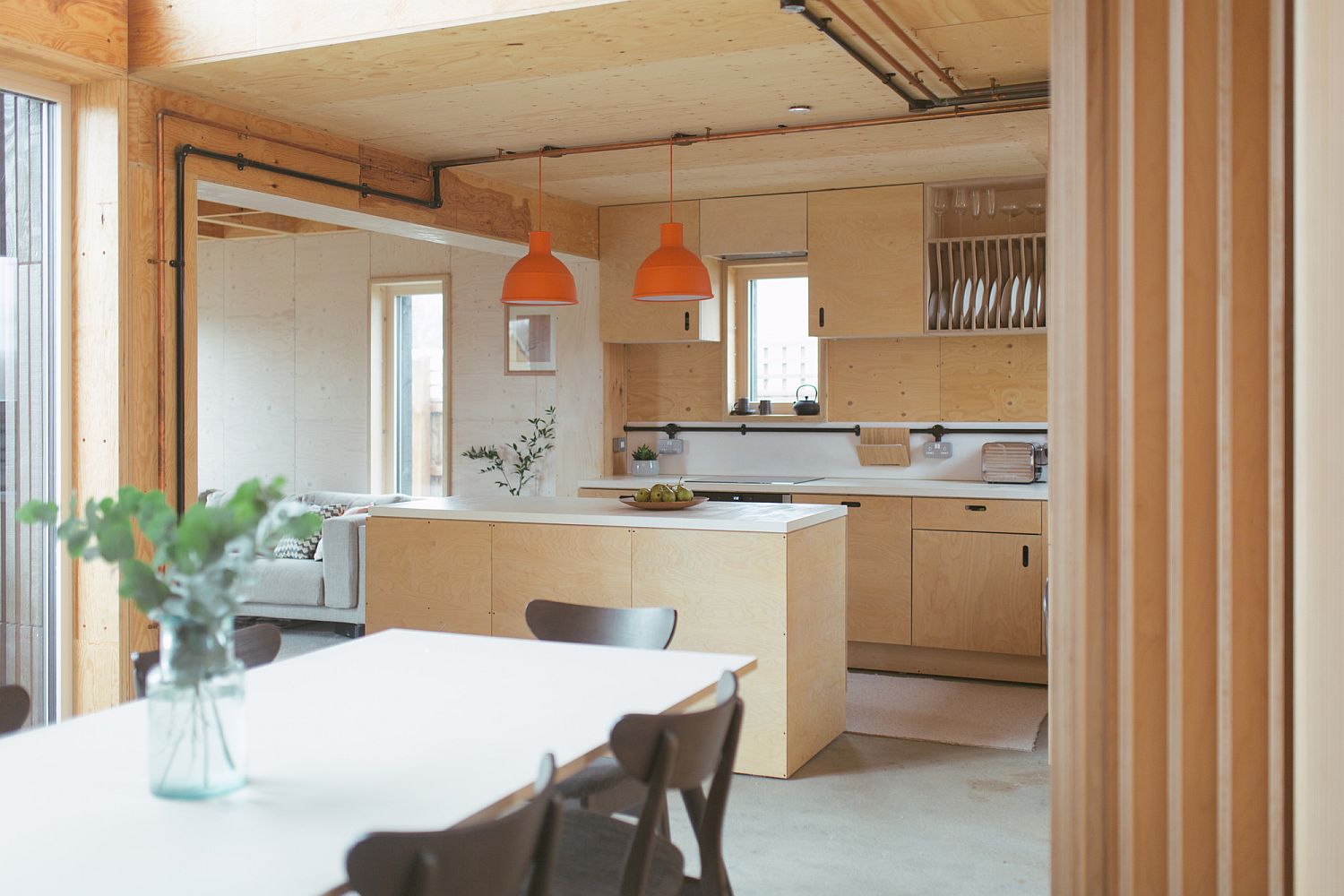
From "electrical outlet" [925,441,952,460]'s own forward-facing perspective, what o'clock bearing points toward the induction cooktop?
The induction cooktop is roughly at 3 o'clock from the electrical outlet.

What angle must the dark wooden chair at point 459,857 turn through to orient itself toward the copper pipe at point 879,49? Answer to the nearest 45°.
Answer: approximately 90° to its right

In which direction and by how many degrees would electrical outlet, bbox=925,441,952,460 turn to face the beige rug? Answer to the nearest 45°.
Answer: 0° — it already faces it

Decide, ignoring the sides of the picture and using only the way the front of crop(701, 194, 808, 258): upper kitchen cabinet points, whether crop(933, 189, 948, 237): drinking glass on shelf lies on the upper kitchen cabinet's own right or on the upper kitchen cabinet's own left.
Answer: on the upper kitchen cabinet's own left
